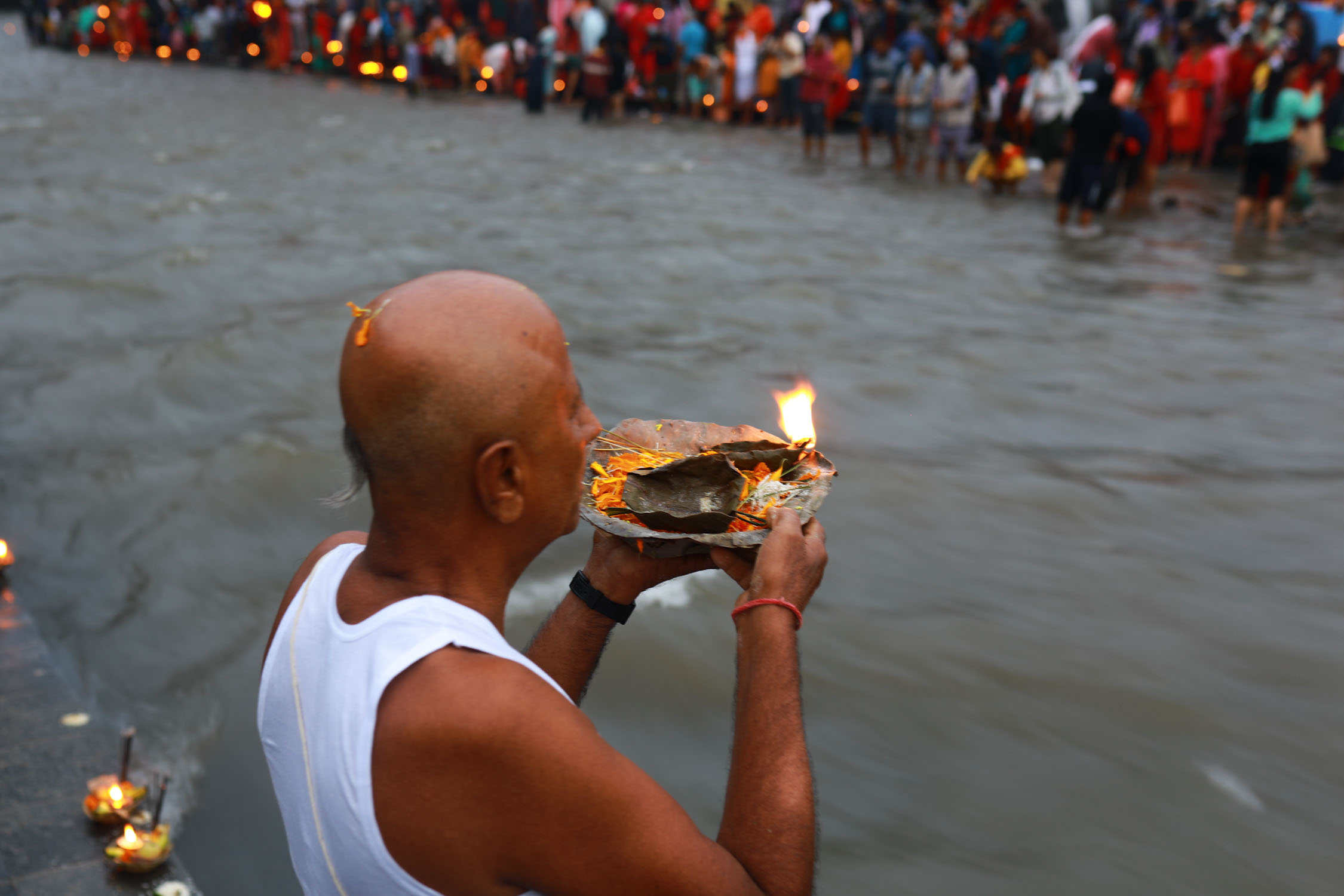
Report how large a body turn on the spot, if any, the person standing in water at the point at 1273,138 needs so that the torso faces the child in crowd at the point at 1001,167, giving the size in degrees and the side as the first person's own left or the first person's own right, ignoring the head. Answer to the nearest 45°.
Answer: approximately 90° to the first person's own left

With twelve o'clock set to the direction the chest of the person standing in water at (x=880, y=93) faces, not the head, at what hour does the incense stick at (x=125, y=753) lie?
The incense stick is roughly at 12 o'clock from the person standing in water.

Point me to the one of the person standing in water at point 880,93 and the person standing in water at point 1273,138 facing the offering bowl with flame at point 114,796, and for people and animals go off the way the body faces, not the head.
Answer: the person standing in water at point 880,93

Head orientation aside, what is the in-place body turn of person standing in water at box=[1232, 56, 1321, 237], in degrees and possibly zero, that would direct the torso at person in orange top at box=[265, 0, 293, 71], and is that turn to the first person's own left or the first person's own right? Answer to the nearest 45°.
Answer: approximately 90° to the first person's own left

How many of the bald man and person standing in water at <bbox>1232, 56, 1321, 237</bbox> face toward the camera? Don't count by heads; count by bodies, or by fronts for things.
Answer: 0

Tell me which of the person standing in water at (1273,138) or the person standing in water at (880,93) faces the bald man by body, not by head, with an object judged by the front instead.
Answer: the person standing in water at (880,93)

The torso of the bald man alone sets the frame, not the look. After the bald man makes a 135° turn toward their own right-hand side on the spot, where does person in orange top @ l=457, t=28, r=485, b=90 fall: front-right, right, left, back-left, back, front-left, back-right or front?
back

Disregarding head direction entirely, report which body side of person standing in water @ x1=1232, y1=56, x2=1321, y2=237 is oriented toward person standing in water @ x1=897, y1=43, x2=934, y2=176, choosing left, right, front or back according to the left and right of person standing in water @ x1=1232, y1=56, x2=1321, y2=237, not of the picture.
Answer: left

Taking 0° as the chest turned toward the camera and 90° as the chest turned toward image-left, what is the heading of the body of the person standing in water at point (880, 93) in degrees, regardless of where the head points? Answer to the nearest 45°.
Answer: approximately 0°

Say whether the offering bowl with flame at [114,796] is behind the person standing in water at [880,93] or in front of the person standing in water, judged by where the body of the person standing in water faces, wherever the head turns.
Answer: in front

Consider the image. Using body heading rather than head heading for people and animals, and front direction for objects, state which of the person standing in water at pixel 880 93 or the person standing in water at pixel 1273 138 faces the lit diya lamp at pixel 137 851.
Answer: the person standing in water at pixel 880 93

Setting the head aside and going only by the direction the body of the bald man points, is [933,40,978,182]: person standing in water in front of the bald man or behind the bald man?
in front

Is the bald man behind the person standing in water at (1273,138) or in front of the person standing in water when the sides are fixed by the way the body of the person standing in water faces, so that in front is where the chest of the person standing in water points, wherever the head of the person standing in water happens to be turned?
behind
